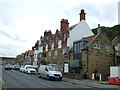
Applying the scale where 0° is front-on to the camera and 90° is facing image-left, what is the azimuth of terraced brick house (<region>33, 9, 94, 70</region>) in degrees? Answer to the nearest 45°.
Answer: approximately 45°

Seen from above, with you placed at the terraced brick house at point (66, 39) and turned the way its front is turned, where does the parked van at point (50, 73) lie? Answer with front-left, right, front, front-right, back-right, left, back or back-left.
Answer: front-left

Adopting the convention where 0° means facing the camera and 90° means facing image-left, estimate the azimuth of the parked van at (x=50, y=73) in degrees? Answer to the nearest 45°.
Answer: approximately 315°

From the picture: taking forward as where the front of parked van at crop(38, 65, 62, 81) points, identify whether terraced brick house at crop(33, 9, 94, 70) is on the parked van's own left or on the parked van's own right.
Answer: on the parked van's own left
